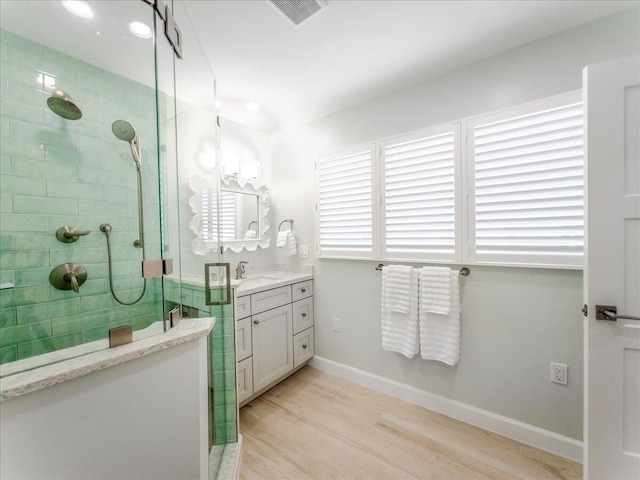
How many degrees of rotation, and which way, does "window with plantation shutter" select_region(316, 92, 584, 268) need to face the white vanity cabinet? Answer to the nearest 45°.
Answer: approximately 45° to its right

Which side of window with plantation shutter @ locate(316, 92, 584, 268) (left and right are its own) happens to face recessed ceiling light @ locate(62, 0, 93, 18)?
front

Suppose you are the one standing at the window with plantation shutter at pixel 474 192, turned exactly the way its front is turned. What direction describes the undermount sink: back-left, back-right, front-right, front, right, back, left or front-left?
front-right

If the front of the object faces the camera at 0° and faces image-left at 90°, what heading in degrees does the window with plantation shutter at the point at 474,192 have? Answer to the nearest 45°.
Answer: approximately 45°

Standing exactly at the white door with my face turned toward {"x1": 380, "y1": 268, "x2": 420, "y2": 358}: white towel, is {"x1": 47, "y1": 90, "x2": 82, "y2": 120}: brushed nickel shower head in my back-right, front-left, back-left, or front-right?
front-left

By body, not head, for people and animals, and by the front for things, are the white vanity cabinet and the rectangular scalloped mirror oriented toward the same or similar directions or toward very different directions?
same or similar directions

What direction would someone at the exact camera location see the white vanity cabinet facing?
facing the viewer and to the right of the viewer

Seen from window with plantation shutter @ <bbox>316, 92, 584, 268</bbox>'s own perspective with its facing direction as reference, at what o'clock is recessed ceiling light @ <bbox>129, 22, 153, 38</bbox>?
The recessed ceiling light is roughly at 12 o'clock from the window with plantation shutter.

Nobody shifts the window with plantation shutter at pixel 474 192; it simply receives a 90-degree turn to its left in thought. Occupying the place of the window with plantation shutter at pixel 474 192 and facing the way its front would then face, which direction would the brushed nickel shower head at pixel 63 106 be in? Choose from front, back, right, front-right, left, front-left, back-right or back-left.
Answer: right

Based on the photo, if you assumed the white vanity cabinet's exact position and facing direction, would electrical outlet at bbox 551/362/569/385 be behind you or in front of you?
in front

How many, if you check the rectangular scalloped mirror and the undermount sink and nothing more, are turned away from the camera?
0

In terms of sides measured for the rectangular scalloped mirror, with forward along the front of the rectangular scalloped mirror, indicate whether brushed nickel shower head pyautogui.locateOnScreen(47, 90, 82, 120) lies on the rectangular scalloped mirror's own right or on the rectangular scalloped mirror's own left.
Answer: on the rectangular scalloped mirror's own right

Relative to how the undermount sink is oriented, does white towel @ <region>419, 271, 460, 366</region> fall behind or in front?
in front
